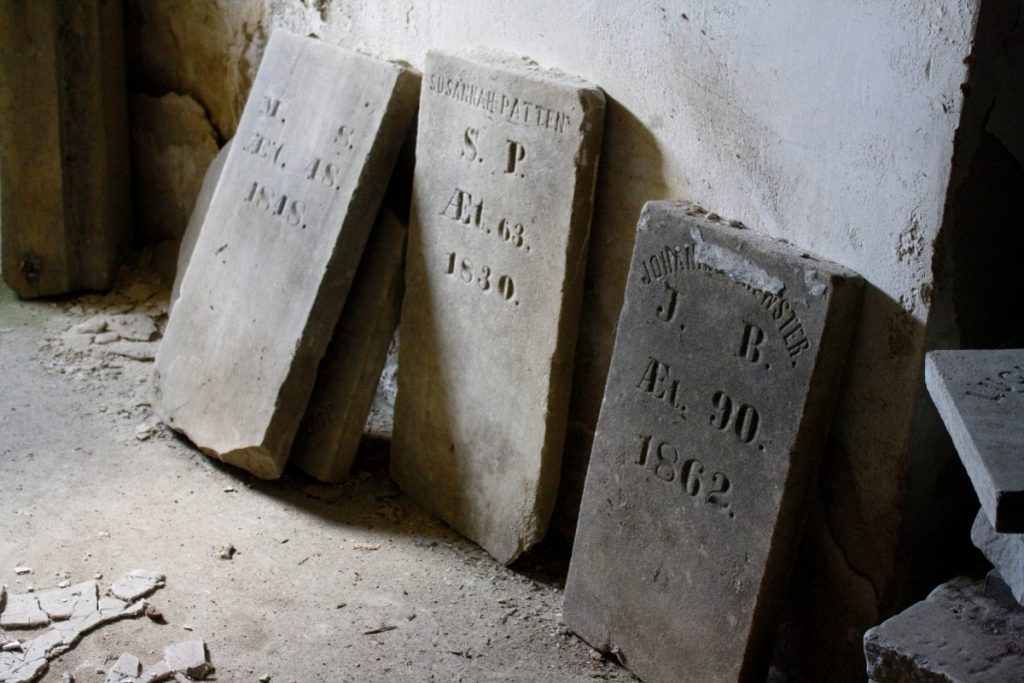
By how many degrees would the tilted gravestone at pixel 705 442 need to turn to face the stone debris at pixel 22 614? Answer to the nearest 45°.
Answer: approximately 45° to its right

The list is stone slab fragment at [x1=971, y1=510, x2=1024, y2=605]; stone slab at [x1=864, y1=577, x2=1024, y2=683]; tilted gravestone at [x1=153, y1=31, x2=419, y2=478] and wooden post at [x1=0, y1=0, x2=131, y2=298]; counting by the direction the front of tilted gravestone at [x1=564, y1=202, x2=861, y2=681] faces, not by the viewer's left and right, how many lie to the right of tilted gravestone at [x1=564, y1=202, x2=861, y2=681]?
2

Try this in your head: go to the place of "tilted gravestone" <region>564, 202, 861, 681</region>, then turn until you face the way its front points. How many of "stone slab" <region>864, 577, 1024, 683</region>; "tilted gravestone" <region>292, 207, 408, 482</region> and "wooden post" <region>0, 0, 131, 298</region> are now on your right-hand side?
2

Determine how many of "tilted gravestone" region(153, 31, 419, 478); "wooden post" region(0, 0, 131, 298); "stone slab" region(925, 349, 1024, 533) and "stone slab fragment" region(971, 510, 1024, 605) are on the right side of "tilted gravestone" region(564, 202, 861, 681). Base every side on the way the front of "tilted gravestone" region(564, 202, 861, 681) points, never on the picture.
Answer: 2

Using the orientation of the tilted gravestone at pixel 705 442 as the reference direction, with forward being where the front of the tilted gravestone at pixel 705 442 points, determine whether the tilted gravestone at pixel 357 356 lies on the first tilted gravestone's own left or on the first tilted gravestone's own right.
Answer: on the first tilted gravestone's own right

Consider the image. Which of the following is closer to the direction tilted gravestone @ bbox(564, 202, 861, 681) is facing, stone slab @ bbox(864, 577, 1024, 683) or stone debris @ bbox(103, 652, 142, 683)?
the stone debris

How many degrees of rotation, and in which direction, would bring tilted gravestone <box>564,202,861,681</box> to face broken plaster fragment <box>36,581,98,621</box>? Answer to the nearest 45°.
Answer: approximately 45° to its right

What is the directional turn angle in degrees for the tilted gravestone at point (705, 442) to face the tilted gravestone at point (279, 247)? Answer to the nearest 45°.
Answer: approximately 90° to its right

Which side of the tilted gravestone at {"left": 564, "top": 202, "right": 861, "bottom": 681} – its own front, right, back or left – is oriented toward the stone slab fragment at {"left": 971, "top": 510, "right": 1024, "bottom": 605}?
left

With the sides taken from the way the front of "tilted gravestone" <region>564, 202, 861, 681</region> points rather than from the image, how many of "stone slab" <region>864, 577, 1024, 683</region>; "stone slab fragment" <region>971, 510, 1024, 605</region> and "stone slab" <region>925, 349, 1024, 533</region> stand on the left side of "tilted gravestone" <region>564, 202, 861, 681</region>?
3

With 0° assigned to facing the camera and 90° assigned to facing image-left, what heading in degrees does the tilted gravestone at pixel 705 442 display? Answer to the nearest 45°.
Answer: approximately 45°

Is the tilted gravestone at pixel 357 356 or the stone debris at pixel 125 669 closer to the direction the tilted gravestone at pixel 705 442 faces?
the stone debris
